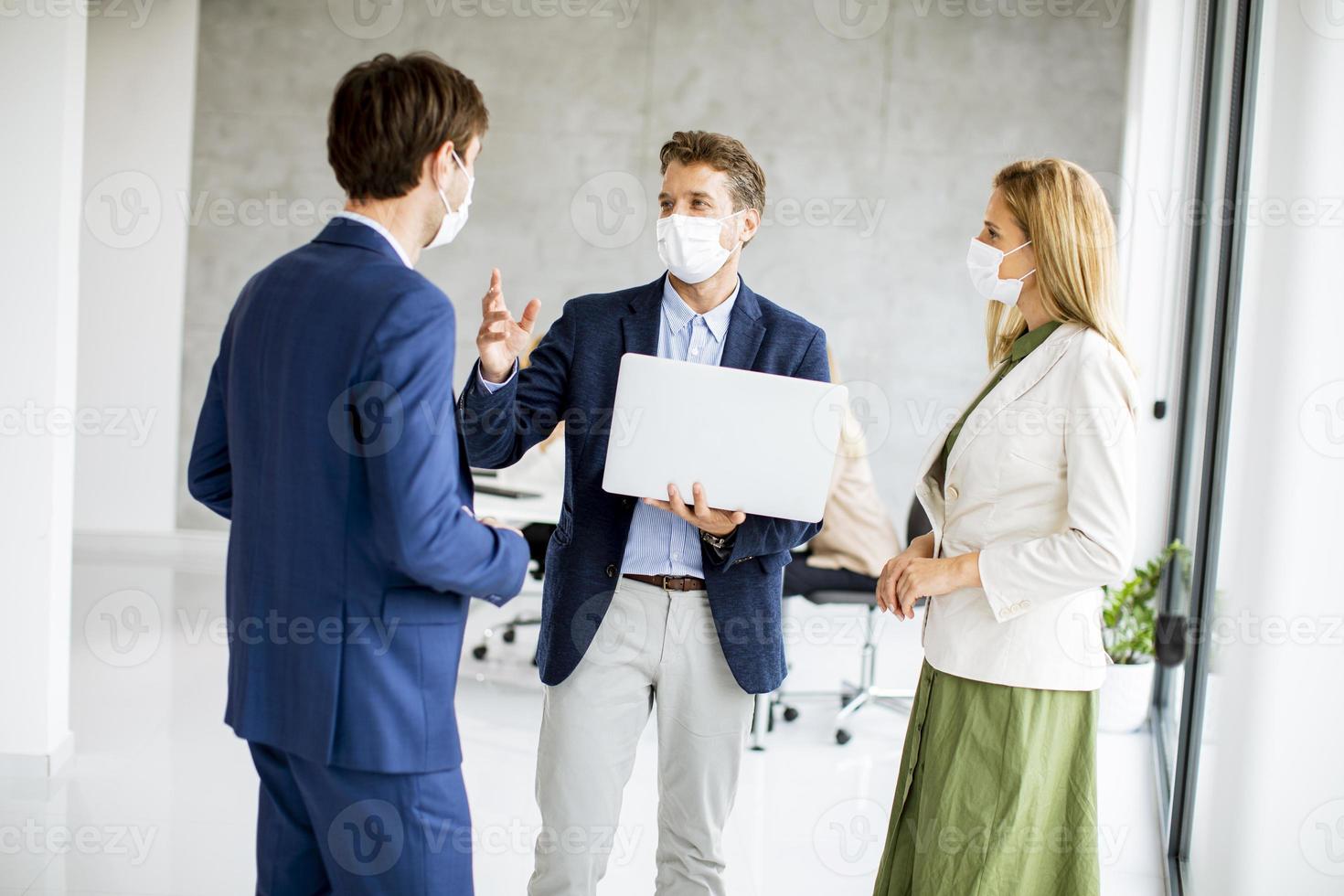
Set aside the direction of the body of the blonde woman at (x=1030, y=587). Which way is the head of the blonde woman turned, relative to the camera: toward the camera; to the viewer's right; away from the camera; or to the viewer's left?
to the viewer's left

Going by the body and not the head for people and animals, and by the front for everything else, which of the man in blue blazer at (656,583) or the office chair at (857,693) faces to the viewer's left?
the office chair

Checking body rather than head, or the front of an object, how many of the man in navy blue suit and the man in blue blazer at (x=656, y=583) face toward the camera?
1

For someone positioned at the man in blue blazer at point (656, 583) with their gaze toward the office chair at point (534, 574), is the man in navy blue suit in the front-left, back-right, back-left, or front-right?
back-left

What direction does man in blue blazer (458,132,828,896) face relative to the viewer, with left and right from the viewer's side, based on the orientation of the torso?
facing the viewer

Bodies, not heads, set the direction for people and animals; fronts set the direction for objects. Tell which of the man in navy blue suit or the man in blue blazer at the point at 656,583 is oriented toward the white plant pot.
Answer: the man in navy blue suit

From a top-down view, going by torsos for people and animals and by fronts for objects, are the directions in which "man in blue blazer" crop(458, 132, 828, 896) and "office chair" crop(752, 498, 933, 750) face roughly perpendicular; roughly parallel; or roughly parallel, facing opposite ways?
roughly perpendicular

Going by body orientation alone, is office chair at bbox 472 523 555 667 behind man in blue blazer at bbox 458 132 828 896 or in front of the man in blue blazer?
behind

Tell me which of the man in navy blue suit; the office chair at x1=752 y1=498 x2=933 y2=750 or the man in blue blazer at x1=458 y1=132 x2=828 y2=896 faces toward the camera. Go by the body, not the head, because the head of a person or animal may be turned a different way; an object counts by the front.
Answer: the man in blue blazer

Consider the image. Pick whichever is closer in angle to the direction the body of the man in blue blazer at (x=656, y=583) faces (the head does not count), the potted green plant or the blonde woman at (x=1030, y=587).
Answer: the blonde woman

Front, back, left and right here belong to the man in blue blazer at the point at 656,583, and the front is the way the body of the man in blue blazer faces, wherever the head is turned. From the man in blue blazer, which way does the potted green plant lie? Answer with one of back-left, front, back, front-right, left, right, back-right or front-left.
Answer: back-left

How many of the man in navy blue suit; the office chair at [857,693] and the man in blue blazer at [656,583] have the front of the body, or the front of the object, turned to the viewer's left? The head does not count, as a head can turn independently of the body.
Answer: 1

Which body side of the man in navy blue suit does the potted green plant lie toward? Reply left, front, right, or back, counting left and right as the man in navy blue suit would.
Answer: front

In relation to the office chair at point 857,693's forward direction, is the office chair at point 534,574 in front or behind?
in front

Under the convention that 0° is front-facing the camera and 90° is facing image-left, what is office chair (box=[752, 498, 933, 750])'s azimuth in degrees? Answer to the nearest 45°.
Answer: approximately 90°

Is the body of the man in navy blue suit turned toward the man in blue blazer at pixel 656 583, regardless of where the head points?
yes

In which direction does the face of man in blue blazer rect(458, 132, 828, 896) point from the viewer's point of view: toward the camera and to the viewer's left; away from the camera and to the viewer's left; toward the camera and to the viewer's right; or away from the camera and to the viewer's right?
toward the camera and to the viewer's left
